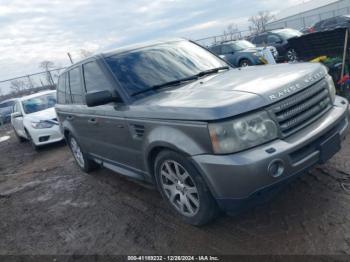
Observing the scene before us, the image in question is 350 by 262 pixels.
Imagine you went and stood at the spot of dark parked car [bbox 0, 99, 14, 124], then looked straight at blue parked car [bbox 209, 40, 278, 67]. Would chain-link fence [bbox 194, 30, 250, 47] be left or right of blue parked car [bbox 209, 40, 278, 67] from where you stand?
left

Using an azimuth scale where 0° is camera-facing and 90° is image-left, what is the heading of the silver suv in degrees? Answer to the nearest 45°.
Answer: approximately 315°

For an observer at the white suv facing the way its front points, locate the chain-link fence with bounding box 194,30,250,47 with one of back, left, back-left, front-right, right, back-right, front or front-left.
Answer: left

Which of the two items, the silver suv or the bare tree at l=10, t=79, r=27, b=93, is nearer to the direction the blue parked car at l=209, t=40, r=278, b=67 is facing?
the silver suv

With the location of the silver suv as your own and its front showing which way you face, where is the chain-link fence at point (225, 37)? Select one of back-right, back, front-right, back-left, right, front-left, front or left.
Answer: back-left

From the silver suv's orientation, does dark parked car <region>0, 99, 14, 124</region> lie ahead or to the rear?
to the rear

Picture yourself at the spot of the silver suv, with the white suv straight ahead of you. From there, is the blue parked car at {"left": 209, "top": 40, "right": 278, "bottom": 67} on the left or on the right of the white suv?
right

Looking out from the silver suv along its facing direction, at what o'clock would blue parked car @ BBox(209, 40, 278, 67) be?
The blue parked car is roughly at 8 o'clock from the silver suv.

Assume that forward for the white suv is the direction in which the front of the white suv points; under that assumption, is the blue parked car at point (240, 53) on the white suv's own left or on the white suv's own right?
on the white suv's own left

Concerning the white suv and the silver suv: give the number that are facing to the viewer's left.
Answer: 0

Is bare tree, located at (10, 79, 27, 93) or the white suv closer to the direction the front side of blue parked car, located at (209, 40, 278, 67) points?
the white suv

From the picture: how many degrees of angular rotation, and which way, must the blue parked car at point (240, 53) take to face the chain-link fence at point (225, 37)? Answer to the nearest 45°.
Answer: approximately 135° to its left

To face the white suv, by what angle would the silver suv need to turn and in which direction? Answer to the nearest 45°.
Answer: approximately 180°

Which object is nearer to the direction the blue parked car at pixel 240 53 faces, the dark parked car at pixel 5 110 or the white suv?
the white suv
